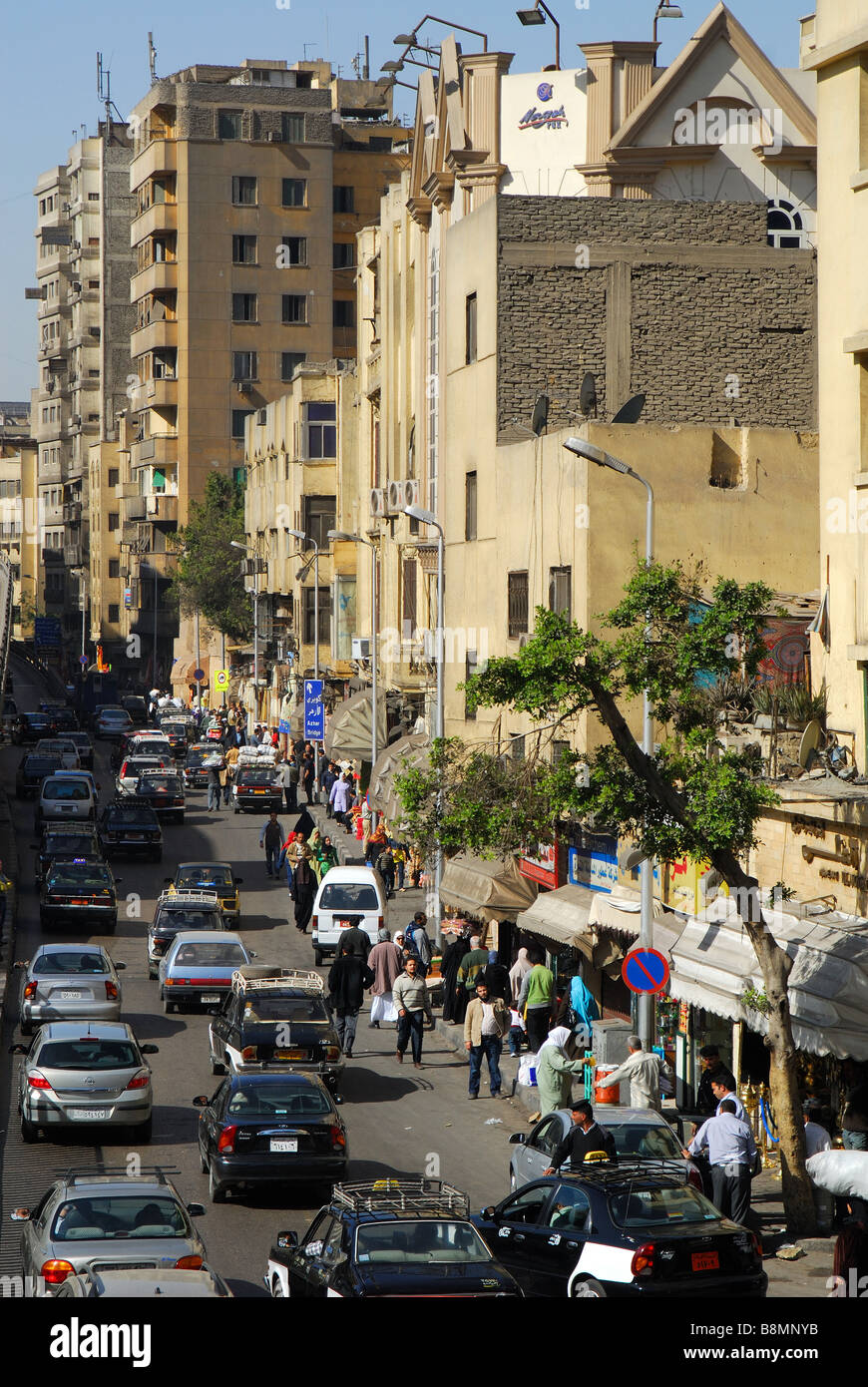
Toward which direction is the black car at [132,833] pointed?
away from the camera

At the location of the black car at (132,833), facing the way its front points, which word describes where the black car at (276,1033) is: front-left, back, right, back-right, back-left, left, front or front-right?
back

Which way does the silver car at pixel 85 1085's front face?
away from the camera

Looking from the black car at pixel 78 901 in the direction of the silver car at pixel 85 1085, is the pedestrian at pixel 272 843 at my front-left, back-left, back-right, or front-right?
back-left

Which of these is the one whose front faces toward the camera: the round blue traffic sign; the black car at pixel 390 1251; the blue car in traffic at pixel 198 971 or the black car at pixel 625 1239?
the round blue traffic sign

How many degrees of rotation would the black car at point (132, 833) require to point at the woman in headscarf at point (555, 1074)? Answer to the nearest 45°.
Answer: approximately 180°

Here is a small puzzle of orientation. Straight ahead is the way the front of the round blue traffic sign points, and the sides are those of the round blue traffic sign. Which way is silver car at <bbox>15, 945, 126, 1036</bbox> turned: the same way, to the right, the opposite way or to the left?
the opposite way

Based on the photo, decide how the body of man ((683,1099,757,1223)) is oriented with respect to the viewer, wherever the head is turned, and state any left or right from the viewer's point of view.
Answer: facing away from the viewer

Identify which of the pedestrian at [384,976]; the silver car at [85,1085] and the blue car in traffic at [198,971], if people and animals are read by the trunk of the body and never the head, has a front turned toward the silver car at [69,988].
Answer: the silver car at [85,1085]

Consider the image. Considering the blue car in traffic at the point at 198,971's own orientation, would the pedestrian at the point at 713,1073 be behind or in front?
behind

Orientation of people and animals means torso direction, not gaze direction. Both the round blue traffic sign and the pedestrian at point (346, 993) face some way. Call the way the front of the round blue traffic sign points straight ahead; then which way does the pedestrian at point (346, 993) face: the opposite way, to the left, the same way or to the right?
the opposite way

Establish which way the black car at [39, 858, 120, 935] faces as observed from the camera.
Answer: facing away from the viewer

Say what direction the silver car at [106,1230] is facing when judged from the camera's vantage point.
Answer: facing away from the viewer

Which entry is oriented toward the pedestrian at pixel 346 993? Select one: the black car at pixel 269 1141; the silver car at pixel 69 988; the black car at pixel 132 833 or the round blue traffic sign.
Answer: the black car at pixel 269 1141

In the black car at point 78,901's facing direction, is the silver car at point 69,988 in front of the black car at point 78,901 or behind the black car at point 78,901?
behind

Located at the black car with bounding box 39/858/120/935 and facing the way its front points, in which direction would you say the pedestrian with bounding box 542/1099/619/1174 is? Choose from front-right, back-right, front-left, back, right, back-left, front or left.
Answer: back

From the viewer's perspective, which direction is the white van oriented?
away from the camera
